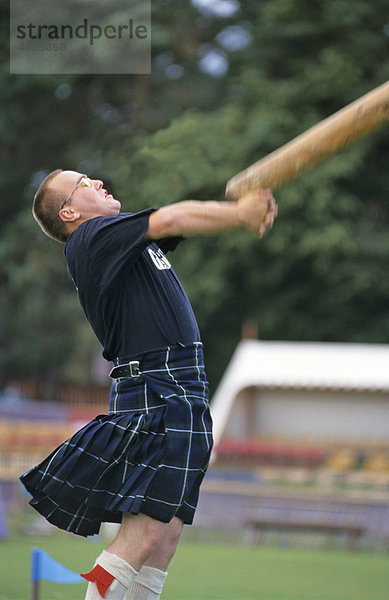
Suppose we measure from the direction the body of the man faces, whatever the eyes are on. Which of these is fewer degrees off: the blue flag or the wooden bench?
the wooden bench

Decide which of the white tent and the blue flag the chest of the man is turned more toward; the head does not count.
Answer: the white tent

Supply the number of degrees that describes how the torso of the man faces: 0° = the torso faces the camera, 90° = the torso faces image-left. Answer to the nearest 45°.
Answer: approximately 270°

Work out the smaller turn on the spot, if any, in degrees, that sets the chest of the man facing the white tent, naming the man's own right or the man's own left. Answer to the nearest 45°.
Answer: approximately 90° to the man's own left

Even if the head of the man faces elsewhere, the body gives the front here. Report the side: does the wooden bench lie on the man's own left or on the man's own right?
on the man's own left

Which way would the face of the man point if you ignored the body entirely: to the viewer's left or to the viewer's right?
to the viewer's right
